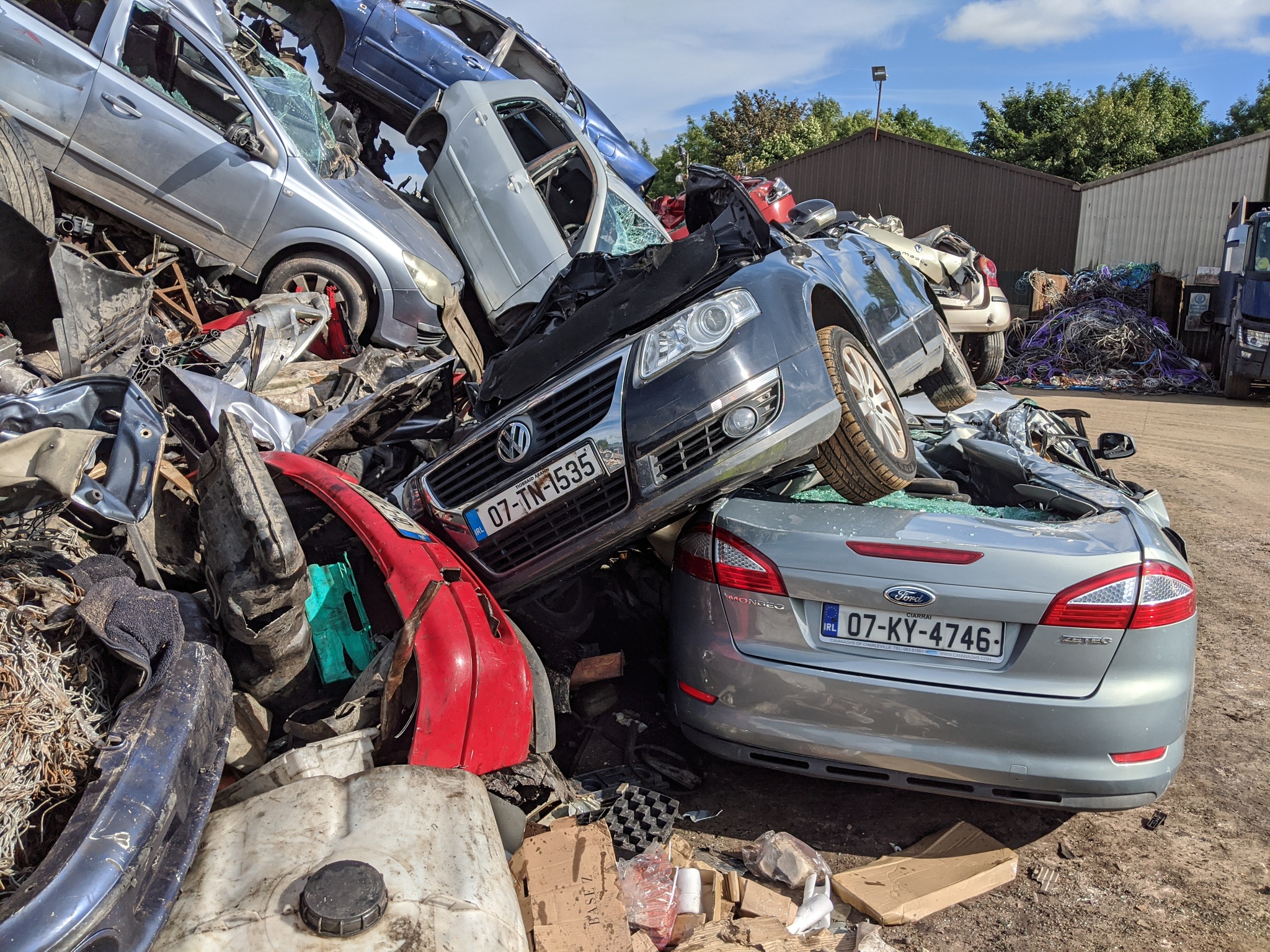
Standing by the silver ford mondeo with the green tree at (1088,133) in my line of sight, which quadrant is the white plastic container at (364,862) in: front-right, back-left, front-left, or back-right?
back-left

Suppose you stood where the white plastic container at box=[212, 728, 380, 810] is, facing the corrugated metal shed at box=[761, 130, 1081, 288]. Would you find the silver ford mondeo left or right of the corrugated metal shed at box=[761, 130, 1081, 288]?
right

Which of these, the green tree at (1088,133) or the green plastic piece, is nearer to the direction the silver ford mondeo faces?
the green tree

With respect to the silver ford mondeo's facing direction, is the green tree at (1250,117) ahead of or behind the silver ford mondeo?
ahead

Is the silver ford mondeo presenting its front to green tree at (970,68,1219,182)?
yes

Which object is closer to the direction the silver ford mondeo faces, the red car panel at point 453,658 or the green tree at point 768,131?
the green tree

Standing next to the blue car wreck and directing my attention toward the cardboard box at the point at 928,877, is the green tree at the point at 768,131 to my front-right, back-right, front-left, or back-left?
back-left

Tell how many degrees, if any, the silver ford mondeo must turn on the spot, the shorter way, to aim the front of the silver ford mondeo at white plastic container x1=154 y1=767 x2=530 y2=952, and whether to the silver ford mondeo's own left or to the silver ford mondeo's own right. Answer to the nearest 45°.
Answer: approximately 135° to the silver ford mondeo's own left

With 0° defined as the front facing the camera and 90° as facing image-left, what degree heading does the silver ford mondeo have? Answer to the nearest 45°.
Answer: approximately 180°

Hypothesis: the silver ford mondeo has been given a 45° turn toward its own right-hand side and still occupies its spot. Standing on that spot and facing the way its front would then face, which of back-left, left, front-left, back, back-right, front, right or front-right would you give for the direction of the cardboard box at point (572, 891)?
back

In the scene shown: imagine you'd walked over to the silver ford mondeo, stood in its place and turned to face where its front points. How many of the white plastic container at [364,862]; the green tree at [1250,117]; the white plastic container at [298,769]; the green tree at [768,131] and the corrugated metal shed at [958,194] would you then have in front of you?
3

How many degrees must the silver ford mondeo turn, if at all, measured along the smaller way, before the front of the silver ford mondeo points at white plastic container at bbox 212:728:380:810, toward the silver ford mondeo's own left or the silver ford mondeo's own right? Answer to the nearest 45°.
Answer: approximately 135° to the silver ford mondeo's own left

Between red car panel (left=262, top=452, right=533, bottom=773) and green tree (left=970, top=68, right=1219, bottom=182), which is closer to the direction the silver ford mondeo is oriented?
the green tree

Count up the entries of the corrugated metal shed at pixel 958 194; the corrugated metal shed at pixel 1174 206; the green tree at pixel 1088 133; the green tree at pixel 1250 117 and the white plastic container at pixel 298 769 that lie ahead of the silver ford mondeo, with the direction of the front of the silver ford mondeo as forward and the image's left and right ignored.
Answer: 4
